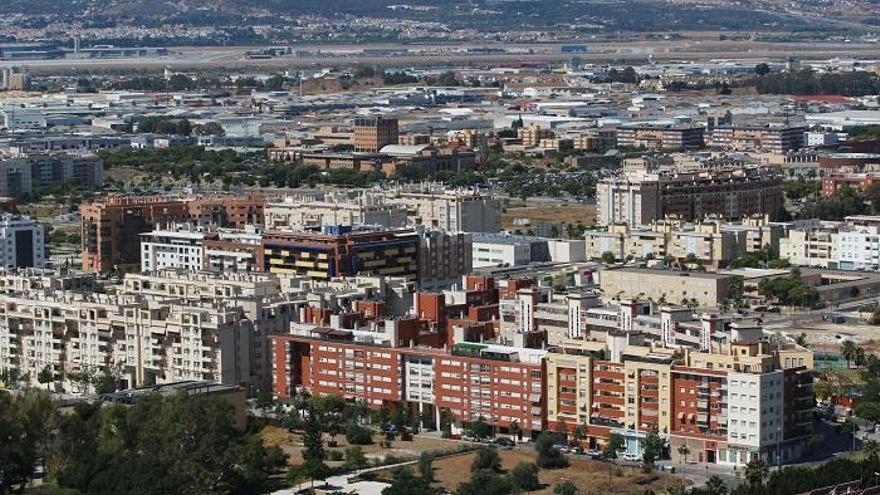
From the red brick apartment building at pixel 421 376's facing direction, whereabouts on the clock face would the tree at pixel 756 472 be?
The tree is roughly at 9 o'clock from the red brick apartment building.

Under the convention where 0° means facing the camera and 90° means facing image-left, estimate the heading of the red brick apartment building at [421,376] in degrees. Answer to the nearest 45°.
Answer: approximately 45°

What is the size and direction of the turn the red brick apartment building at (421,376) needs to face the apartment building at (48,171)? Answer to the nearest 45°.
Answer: approximately 135° to its right

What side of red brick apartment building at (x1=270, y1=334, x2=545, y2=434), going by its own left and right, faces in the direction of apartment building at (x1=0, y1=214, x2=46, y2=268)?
right

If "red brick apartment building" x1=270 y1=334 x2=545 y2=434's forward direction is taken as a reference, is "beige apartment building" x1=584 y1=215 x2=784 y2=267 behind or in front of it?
behind

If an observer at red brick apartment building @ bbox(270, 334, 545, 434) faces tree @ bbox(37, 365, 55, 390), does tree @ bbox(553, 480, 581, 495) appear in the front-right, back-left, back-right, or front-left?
back-left

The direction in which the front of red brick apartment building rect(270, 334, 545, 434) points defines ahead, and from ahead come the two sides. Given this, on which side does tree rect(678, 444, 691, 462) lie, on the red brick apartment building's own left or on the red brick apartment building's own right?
on the red brick apartment building's own left

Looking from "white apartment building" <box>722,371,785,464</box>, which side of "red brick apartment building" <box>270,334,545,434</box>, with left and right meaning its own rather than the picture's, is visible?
left
